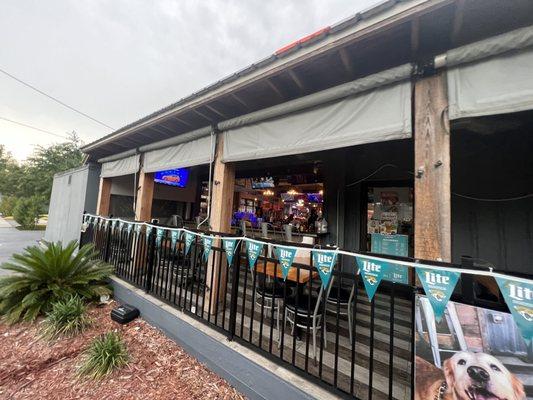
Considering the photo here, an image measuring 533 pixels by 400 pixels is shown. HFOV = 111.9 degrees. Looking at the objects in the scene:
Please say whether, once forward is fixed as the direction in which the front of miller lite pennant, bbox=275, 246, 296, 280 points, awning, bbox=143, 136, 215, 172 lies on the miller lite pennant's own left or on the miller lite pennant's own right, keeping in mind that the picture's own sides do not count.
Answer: on the miller lite pennant's own right

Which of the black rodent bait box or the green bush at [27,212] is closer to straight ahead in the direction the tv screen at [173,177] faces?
the black rodent bait box

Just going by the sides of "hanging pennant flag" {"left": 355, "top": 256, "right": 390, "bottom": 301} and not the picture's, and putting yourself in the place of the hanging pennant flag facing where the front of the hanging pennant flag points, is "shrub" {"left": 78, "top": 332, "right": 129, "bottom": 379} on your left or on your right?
on your right

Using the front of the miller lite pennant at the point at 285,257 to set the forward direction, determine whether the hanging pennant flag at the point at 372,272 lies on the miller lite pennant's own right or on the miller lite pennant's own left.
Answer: on the miller lite pennant's own left

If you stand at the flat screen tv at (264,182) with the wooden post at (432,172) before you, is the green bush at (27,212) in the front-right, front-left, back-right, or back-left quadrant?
back-right

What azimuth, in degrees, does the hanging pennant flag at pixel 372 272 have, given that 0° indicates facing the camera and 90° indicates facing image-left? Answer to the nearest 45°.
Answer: approximately 0°

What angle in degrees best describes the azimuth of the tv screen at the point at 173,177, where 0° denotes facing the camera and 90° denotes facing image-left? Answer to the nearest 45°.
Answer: approximately 45°

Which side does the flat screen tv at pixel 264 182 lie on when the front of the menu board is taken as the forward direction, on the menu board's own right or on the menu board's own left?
on the menu board's own right

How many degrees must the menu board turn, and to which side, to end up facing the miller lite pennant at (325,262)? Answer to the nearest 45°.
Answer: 0° — it already faces it
